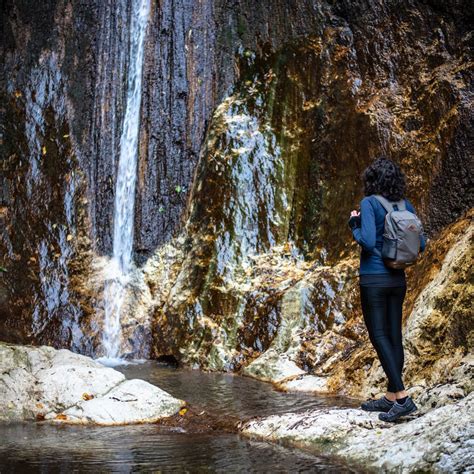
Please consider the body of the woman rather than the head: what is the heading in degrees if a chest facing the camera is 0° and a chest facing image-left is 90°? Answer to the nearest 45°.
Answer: approximately 135°

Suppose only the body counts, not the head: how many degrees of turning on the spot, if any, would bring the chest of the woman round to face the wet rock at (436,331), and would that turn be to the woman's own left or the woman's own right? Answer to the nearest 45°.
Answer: approximately 45° to the woman's own right
